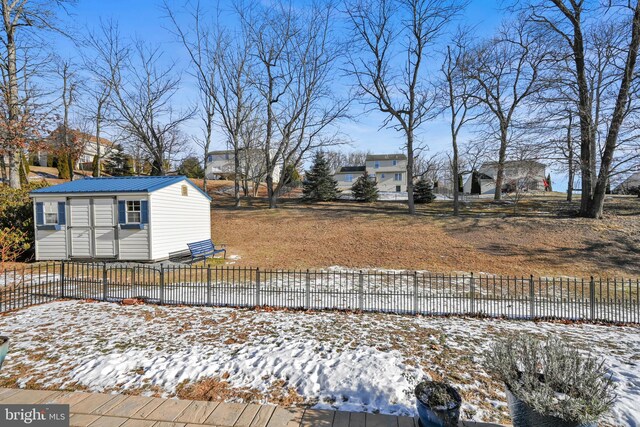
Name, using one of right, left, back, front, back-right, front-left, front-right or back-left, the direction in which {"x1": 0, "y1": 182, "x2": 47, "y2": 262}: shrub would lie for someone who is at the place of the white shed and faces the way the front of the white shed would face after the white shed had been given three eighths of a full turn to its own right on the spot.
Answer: front-left

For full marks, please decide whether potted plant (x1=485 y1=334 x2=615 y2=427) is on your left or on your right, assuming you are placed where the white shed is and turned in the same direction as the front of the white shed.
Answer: on your left

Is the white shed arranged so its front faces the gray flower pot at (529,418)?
no

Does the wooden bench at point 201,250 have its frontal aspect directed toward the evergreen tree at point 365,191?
no

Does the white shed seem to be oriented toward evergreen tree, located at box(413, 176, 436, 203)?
no

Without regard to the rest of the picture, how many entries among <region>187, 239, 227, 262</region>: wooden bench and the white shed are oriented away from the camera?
0

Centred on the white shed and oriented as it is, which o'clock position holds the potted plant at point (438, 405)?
The potted plant is roughly at 10 o'clock from the white shed.

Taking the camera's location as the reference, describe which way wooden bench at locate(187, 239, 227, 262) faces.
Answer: facing the viewer and to the right of the viewer

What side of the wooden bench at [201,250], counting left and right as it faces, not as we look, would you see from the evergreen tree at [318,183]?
left

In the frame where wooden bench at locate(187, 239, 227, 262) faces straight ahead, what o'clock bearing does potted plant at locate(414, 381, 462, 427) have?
The potted plant is roughly at 1 o'clock from the wooden bench.

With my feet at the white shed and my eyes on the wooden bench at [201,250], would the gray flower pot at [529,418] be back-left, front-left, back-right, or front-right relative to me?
front-right

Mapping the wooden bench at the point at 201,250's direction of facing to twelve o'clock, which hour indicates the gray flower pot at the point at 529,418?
The gray flower pot is roughly at 1 o'clock from the wooden bench.

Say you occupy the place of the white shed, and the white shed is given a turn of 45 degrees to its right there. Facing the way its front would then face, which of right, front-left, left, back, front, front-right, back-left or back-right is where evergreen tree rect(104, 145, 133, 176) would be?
right

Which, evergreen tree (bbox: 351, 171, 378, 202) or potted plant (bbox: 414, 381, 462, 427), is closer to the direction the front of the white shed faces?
the potted plant

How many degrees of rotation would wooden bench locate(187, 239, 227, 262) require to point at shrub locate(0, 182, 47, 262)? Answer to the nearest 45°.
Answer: approximately 135° to its right
